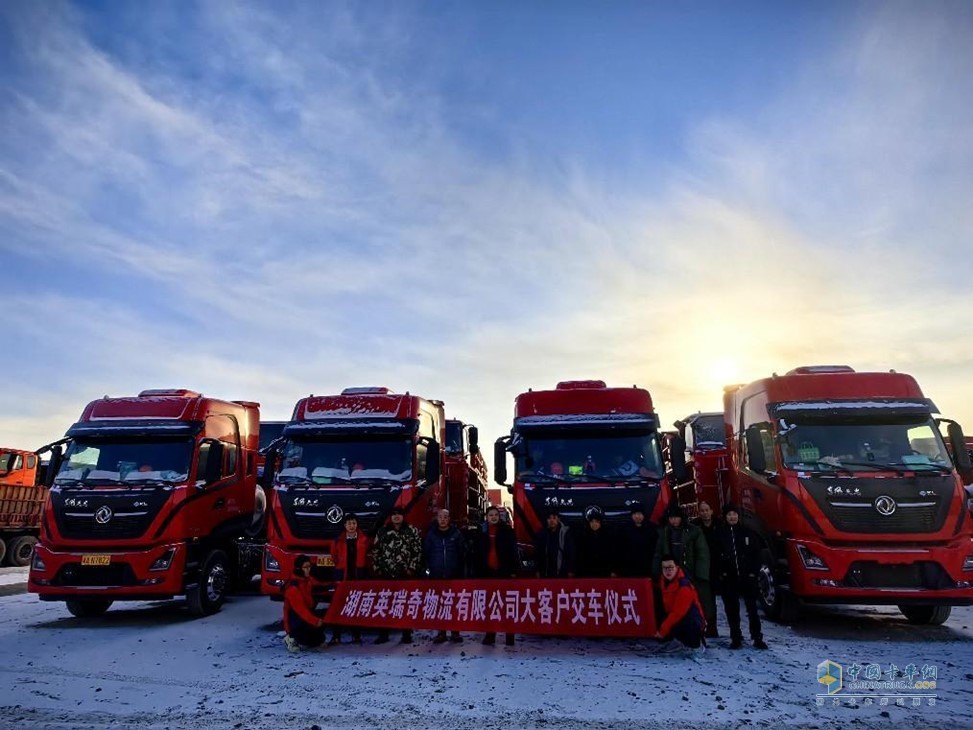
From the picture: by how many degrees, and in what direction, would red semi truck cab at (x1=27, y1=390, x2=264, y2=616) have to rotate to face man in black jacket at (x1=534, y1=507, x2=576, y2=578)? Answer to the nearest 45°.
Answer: approximately 90° to its left

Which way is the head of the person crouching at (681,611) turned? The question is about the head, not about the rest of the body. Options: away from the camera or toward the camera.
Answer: toward the camera

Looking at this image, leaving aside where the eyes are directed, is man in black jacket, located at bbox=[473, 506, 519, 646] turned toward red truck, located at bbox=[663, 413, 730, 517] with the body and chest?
no

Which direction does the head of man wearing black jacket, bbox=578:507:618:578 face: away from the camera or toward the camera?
toward the camera

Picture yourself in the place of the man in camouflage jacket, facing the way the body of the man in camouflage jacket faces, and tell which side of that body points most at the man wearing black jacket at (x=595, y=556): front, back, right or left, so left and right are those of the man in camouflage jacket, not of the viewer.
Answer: left

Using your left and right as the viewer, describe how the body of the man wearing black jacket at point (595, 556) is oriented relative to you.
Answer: facing the viewer

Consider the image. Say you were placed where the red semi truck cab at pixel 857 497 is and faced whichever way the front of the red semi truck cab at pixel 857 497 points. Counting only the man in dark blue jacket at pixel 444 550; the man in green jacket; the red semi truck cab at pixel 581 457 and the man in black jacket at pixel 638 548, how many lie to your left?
0

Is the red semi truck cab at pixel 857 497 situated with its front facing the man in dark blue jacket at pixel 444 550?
no

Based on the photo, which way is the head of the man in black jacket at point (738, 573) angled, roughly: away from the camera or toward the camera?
toward the camera

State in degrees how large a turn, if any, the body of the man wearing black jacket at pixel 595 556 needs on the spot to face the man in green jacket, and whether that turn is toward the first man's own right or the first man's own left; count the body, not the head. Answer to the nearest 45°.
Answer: approximately 45° to the first man's own left

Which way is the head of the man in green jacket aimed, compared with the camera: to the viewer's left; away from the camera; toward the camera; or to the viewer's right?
toward the camera

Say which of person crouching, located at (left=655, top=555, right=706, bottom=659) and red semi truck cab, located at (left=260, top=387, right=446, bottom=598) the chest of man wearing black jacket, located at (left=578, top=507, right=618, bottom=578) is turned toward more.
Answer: the person crouching

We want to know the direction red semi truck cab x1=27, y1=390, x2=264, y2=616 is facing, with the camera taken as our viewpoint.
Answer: facing the viewer and to the left of the viewer

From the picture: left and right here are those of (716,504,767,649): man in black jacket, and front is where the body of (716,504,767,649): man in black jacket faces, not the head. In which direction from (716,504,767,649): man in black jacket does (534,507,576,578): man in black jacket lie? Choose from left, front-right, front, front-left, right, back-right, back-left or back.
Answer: right

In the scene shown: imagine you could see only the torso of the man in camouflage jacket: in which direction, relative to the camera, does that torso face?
toward the camera

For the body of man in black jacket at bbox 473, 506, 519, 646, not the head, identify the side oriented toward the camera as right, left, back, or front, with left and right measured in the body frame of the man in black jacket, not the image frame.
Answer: front

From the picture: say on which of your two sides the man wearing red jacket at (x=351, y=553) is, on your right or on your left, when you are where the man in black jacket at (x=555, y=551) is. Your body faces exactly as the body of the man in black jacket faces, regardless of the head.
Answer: on your right
